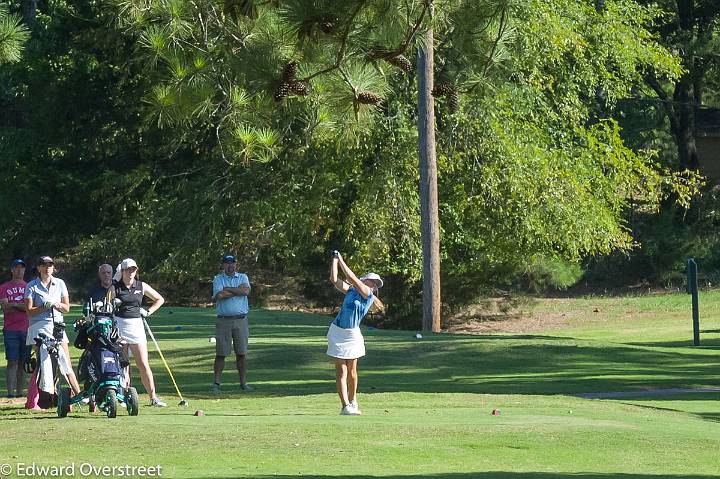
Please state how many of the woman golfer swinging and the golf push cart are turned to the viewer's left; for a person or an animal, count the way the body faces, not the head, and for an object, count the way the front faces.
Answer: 0

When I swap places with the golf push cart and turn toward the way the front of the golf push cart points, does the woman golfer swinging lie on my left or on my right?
on my left

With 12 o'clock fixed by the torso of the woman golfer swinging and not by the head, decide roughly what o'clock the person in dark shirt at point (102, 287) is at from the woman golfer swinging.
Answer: The person in dark shirt is roughly at 5 o'clock from the woman golfer swinging.

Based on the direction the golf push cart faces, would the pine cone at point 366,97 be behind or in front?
in front

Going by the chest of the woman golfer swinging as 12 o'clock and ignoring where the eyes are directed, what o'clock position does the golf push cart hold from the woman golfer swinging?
The golf push cart is roughly at 4 o'clock from the woman golfer swinging.

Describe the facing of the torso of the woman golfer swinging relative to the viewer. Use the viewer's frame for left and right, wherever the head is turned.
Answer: facing the viewer and to the right of the viewer
